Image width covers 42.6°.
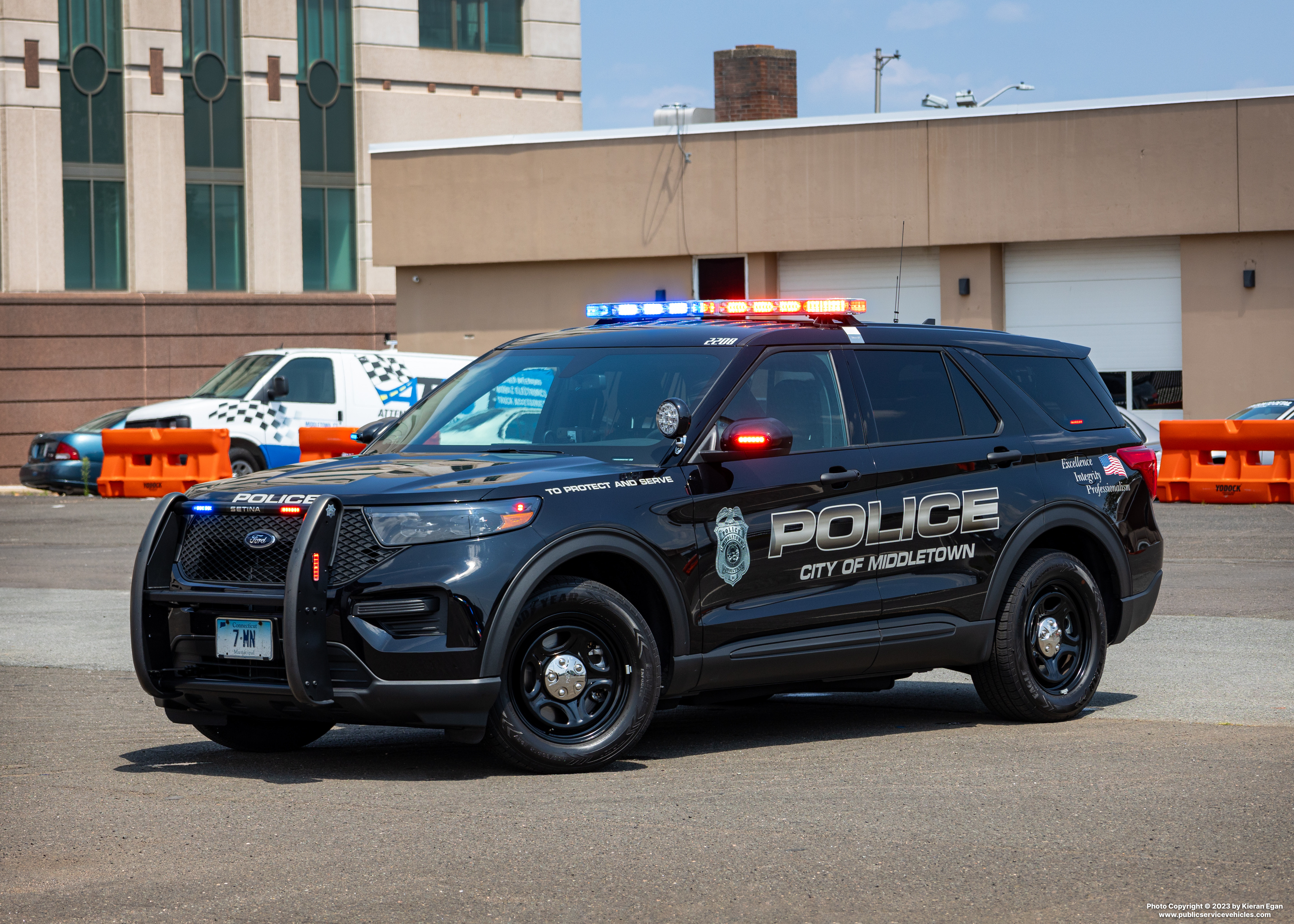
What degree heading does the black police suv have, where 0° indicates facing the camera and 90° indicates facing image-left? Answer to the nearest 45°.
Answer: approximately 45°

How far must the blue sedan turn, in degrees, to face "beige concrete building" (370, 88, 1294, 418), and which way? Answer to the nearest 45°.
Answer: approximately 45° to its right

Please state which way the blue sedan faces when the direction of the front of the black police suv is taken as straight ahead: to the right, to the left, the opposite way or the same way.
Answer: the opposite way

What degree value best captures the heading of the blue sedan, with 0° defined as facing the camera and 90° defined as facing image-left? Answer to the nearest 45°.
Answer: approximately 225°

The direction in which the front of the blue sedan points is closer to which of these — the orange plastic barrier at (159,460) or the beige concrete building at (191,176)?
the beige concrete building

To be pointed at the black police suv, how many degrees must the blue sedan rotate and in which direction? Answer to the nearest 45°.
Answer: approximately 135° to its right

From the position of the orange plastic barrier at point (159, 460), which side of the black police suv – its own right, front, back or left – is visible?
right

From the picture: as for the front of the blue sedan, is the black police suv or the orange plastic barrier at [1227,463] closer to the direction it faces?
the orange plastic barrier

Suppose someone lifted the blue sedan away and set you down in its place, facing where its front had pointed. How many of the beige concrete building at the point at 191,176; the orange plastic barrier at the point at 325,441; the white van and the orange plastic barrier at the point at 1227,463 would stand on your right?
3

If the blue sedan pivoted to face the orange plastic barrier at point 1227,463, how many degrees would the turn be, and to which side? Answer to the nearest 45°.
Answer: approximately 90° to its right
